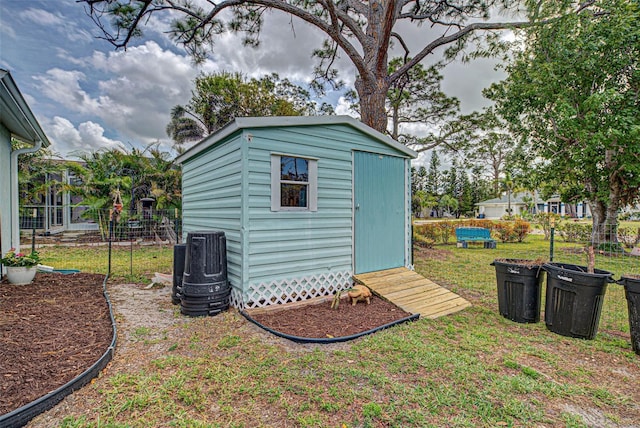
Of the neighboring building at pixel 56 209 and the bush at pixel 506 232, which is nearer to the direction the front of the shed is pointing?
the bush

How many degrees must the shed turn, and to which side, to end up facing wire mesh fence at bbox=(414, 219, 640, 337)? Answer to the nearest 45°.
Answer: approximately 90° to its left

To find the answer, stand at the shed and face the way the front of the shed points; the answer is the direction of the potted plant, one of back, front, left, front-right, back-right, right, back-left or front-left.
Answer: back-right

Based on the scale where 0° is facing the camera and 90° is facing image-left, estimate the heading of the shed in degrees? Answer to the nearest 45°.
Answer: approximately 315°

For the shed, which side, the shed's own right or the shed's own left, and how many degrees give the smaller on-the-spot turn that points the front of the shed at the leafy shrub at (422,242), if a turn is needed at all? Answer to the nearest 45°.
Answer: approximately 90° to the shed's own left

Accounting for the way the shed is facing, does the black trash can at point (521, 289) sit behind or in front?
in front

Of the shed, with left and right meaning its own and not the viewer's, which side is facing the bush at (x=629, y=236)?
left

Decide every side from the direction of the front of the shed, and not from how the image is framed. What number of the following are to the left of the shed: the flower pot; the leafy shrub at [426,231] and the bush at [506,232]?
2

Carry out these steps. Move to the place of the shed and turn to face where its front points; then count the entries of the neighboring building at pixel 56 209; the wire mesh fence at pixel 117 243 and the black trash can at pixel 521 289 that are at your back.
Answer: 2

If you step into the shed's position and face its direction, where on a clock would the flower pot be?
The flower pot is roughly at 5 o'clock from the shed.

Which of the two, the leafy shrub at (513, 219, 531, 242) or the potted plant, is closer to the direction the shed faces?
the leafy shrub

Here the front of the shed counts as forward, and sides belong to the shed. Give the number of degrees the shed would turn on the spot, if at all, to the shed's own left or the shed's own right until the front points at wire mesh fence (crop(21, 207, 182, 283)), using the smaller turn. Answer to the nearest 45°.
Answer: approximately 180°

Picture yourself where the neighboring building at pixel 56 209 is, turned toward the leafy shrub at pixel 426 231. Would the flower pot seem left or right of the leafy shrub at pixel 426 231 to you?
right
